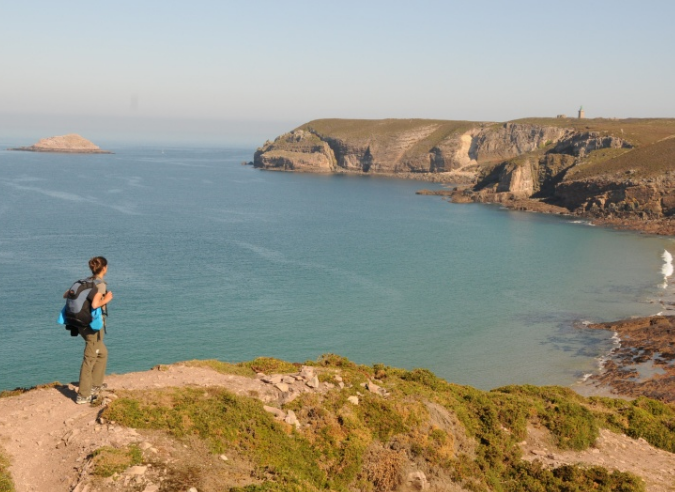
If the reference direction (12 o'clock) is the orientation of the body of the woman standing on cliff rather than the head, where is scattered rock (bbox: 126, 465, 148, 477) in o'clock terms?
The scattered rock is roughly at 4 o'clock from the woman standing on cliff.

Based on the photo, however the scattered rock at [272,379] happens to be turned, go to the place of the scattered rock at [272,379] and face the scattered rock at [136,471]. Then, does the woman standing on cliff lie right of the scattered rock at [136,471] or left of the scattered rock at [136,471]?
right

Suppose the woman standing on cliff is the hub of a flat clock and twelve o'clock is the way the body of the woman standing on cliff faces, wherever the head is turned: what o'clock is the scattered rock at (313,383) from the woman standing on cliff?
The scattered rock is roughly at 1 o'clock from the woman standing on cliff.

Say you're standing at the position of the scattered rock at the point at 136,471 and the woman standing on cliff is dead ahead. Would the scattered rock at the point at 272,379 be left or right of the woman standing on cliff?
right

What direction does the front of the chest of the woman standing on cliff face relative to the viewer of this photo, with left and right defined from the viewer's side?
facing away from the viewer and to the right of the viewer

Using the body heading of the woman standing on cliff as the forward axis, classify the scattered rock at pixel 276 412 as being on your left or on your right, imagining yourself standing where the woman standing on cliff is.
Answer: on your right
